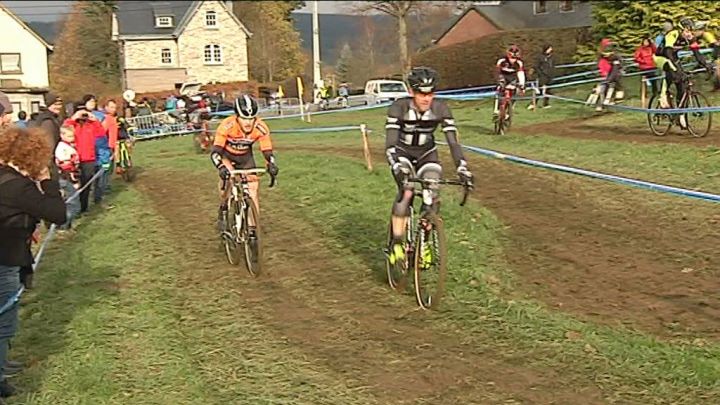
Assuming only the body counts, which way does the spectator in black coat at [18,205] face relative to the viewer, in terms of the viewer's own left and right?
facing away from the viewer and to the right of the viewer

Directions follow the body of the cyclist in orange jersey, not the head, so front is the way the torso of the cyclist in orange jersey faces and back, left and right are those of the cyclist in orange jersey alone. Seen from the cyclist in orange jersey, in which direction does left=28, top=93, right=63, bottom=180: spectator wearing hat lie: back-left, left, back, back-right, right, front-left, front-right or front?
back-right

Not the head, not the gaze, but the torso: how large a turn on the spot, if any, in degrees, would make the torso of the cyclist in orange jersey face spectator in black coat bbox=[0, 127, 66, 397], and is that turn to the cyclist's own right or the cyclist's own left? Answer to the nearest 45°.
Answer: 0° — they already face them

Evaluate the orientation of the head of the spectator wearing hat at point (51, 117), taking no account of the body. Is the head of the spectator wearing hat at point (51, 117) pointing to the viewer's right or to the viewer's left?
to the viewer's right

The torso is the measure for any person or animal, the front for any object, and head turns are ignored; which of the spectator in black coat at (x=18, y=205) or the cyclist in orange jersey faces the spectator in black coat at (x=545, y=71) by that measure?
the spectator in black coat at (x=18, y=205)

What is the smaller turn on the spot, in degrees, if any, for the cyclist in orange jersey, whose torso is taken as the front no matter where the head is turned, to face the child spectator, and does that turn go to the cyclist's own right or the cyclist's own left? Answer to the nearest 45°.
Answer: approximately 135° to the cyclist's own right

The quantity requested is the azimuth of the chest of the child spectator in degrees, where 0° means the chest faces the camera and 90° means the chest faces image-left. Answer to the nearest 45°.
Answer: approximately 315°

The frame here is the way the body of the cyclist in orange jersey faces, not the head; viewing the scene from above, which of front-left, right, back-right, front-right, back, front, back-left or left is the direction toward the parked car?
back

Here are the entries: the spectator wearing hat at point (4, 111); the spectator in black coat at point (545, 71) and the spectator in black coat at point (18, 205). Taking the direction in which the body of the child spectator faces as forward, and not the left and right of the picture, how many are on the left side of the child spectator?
1

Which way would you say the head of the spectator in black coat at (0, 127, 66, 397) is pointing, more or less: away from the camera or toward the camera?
away from the camera

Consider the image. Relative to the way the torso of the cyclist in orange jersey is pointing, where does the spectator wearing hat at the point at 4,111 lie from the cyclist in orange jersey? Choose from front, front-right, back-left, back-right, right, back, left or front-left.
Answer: front-right

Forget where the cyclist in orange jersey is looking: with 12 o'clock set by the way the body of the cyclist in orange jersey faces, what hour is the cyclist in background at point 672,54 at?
The cyclist in background is roughly at 8 o'clock from the cyclist in orange jersey.

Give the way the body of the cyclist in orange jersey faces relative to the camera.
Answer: toward the camera
